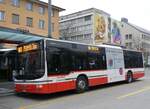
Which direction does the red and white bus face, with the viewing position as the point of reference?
facing the viewer and to the left of the viewer

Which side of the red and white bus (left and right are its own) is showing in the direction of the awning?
right
